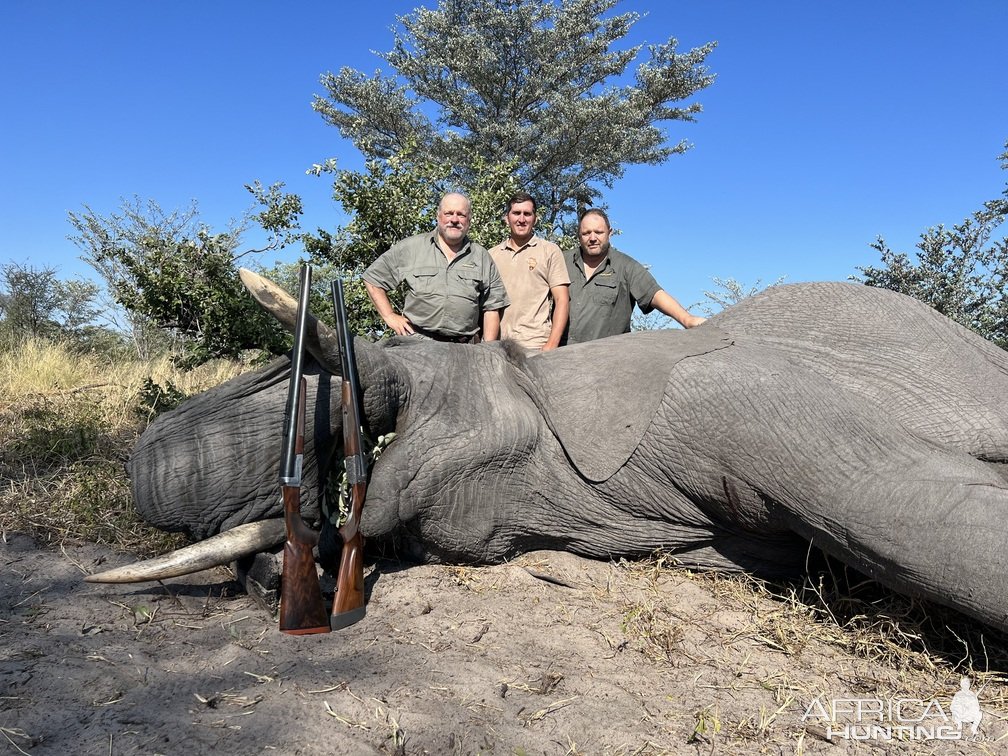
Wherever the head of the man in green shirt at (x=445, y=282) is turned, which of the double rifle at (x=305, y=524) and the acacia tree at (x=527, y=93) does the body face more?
the double rifle

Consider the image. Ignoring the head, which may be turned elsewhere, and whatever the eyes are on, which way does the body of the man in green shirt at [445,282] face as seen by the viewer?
toward the camera

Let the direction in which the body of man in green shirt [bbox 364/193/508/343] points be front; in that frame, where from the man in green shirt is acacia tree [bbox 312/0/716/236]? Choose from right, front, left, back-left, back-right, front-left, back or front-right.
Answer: back
